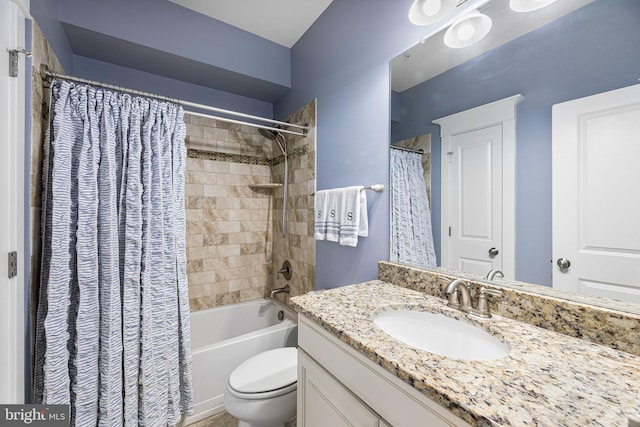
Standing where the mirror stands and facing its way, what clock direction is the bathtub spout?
The bathtub spout is roughly at 2 o'clock from the mirror.

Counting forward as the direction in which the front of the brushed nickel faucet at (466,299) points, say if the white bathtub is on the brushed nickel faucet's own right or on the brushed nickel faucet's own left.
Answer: on the brushed nickel faucet's own right

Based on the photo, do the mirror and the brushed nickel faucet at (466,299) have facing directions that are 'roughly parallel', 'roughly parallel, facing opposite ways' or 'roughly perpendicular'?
roughly parallel

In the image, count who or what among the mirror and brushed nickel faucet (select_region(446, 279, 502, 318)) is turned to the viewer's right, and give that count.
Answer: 0

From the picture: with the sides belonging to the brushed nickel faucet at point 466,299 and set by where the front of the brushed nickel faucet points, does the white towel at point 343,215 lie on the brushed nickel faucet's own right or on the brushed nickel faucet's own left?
on the brushed nickel faucet's own right

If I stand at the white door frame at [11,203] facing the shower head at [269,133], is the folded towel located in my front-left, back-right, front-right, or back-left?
front-right

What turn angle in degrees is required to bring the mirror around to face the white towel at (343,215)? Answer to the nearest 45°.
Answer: approximately 45° to its right

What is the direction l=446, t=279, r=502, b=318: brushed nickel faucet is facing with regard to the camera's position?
facing the viewer and to the left of the viewer

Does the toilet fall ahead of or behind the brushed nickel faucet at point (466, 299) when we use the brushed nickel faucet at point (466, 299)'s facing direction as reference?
ahead
